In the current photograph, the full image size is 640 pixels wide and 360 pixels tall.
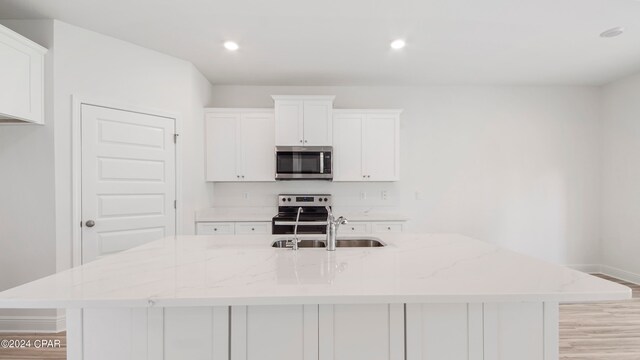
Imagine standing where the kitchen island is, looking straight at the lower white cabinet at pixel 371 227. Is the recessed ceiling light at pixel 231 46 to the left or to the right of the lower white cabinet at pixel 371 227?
left

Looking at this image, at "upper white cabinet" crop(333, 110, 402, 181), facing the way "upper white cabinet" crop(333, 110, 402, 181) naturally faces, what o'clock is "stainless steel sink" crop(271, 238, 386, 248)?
The stainless steel sink is roughly at 12 o'clock from the upper white cabinet.

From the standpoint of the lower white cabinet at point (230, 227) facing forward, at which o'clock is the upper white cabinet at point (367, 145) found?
The upper white cabinet is roughly at 9 o'clock from the lower white cabinet.

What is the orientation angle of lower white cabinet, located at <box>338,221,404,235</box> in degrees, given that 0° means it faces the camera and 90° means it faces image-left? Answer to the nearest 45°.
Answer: approximately 0°

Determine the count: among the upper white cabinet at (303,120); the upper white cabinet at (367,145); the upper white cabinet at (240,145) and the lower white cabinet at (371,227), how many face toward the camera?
4

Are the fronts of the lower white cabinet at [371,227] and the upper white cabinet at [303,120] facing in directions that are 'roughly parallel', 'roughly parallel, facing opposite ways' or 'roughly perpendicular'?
roughly parallel

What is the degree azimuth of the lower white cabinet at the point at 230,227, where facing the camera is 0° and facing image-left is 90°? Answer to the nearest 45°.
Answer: approximately 0°

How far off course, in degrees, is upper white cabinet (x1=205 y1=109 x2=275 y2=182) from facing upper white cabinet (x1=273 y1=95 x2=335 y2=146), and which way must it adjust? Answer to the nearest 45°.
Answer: approximately 90° to its left

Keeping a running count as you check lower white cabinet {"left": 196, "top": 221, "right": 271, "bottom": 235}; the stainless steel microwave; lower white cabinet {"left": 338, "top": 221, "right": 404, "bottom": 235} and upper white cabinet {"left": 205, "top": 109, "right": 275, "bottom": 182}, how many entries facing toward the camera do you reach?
4

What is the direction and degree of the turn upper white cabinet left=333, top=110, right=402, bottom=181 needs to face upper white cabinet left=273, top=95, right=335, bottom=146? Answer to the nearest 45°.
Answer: approximately 90° to its right

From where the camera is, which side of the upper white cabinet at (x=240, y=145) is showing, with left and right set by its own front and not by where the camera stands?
front

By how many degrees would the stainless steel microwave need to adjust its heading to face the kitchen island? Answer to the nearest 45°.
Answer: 0° — it already faces it

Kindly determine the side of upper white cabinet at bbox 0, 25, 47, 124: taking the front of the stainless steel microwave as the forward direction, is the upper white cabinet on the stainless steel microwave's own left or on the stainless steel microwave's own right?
on the stainless steel microwave's own right

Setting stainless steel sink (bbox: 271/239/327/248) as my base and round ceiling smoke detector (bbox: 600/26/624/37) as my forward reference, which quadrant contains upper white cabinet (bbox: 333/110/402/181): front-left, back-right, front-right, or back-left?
front-left

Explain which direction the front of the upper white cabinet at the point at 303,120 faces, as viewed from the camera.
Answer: facing the viewer

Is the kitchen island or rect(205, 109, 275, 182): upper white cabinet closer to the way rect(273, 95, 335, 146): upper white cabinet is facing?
the kitchen island
